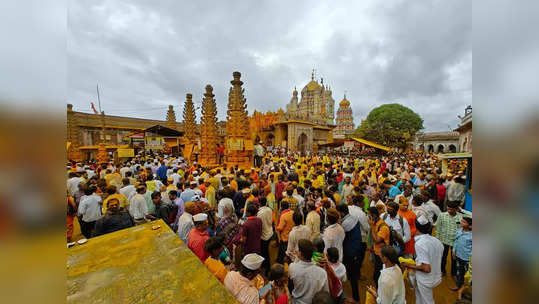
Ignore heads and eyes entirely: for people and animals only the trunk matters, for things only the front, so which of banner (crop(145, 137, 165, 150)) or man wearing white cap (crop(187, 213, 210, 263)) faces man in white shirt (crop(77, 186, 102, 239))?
the banner

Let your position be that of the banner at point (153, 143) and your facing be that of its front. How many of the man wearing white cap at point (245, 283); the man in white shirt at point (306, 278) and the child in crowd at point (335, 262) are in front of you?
3

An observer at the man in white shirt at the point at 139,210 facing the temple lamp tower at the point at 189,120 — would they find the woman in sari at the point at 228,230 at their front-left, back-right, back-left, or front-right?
back-right

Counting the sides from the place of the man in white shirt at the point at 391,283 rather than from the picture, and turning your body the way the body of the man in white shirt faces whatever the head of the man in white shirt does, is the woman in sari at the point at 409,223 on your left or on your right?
on your right

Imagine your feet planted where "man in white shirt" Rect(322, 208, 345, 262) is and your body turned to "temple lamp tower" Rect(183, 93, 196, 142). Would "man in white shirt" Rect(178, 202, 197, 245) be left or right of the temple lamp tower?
left

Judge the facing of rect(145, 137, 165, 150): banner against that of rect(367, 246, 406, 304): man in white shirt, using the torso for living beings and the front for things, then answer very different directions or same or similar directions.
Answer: very different directions

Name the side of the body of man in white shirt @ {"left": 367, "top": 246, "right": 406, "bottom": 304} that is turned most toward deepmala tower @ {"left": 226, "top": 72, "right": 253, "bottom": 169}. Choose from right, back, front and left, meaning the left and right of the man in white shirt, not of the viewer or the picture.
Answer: front

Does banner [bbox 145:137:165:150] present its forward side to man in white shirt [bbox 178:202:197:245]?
yes

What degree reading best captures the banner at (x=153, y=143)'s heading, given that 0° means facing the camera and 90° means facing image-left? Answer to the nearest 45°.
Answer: approximately 0°

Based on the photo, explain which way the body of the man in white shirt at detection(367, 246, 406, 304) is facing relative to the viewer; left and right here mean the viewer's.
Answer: facing away from the viewer and to the left of the viewer

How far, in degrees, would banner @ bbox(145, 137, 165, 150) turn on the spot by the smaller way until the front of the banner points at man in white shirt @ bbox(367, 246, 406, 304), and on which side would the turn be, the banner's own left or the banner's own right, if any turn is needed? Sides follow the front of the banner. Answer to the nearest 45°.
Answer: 0° — it already faces them
